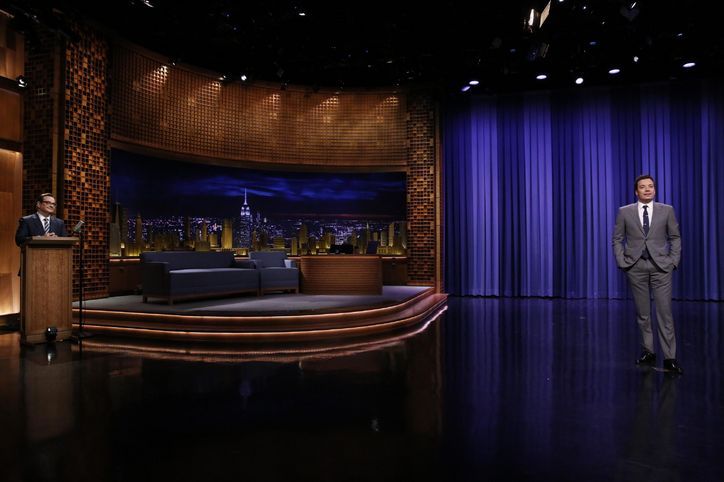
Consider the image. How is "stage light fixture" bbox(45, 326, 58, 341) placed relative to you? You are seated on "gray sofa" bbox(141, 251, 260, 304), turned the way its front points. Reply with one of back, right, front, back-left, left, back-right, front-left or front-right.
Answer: right

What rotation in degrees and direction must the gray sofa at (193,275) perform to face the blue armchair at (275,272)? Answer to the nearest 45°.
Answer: approximately 90° to its left

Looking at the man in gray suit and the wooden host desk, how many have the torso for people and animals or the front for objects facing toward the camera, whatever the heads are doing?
2

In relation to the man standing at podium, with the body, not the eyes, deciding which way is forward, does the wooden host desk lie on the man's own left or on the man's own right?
on the man's own left

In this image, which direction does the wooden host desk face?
toward the camera

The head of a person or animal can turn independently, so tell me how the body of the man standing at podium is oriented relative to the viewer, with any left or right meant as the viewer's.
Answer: facing the viewer and to the right of the viewer

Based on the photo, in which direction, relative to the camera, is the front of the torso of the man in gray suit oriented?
toward the camera

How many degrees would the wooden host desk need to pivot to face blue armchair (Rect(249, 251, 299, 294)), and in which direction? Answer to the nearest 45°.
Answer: approximately 90° to its right

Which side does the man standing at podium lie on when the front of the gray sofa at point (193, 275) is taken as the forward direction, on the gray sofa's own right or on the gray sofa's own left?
on the gray sofa's own right

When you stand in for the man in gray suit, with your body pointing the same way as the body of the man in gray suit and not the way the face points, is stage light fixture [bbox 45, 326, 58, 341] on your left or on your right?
on your right

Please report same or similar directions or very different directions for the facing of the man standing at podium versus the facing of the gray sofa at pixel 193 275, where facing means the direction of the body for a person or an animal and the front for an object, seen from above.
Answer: same or similar directions

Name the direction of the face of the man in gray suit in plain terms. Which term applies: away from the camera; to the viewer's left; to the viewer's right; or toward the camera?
toward the camera
